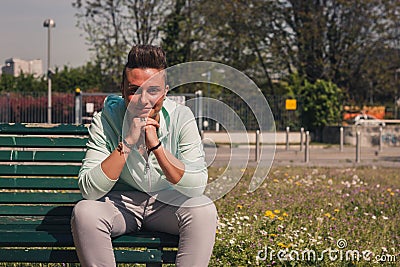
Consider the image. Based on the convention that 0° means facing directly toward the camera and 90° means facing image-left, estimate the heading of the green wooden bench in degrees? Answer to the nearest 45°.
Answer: approximately 0°

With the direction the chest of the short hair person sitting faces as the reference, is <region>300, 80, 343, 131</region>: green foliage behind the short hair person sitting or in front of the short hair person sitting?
behind

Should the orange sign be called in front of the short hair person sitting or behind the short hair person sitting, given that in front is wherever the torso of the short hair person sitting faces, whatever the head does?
behind

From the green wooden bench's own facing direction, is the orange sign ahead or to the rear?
to the rear
